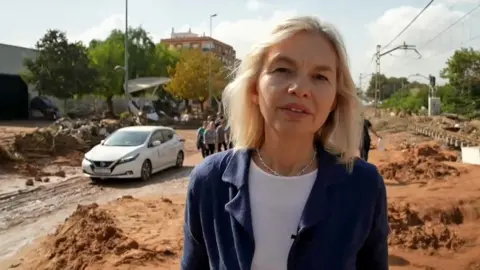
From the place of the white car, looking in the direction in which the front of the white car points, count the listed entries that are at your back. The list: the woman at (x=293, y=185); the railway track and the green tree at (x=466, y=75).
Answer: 2

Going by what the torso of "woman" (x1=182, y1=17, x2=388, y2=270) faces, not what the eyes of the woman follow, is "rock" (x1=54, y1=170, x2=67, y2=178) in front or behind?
behind

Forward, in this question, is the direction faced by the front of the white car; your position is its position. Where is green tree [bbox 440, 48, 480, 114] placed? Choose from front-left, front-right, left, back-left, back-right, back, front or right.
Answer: back

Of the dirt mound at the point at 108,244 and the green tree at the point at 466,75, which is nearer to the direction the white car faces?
the dirt mound

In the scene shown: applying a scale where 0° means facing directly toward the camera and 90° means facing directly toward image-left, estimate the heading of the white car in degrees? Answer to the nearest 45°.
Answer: approximately 45°

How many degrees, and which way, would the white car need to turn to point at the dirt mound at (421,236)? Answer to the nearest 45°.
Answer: approximately 90° to its left

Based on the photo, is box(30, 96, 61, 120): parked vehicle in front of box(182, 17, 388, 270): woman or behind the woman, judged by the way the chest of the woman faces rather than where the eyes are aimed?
behind

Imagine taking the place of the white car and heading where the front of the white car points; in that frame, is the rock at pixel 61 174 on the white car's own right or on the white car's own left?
on the white car's own right

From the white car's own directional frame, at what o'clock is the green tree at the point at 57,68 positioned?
The green tree is roughly at 4 o'clock from the white car.

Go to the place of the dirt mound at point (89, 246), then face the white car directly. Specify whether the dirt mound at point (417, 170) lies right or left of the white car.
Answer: right

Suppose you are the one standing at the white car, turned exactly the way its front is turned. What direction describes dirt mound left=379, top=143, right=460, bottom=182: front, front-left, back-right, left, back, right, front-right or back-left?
back-left

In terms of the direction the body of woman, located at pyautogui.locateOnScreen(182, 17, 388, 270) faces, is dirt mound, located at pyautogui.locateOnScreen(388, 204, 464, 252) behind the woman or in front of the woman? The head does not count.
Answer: behind

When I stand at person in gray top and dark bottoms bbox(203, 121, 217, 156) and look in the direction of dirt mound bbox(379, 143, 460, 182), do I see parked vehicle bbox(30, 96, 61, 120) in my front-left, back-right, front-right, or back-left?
back-left

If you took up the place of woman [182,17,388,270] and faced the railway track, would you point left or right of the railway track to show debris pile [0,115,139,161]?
left
